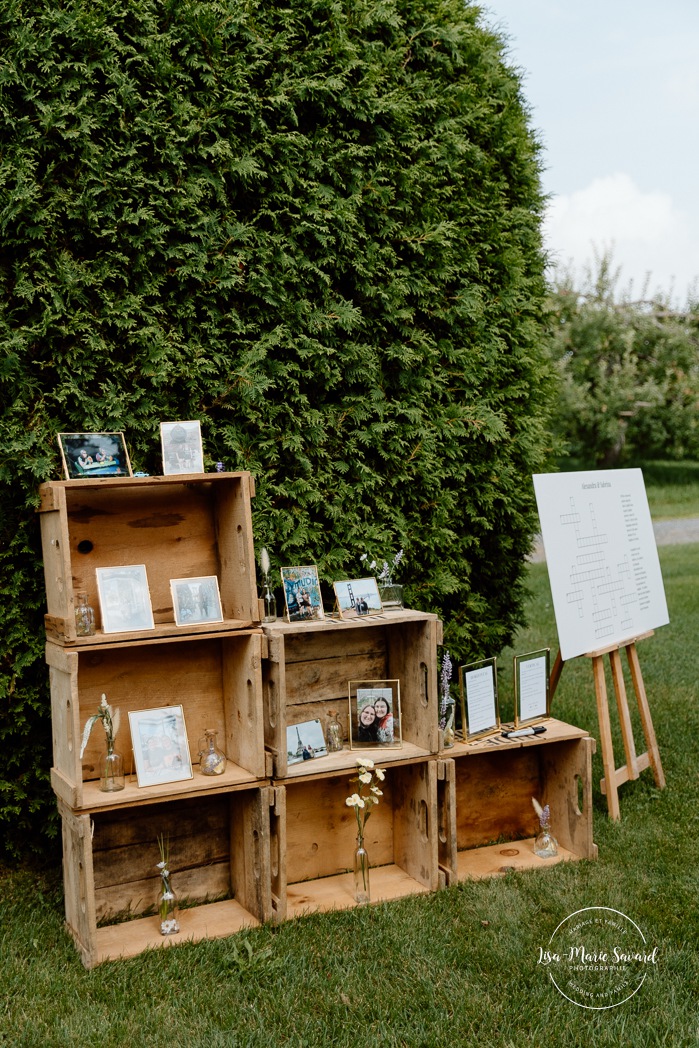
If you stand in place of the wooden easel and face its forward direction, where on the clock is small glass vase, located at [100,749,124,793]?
The small glass vase is roughly at 3 o'clock from the wooden easel.

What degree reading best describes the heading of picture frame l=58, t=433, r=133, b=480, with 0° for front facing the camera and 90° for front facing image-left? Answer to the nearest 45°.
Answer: approximately 315°

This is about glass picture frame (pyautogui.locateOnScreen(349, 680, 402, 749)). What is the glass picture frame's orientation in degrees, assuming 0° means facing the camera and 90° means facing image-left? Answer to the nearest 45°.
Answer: approximately 0°

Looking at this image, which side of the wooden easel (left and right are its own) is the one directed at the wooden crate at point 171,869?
right

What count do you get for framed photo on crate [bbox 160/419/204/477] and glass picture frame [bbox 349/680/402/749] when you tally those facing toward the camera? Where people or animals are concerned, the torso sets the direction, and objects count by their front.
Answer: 2

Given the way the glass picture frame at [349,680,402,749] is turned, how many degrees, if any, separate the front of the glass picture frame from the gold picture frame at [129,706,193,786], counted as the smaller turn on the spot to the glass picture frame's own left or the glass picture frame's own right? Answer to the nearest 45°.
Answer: approximately 45° to the glass picture frame's own right
